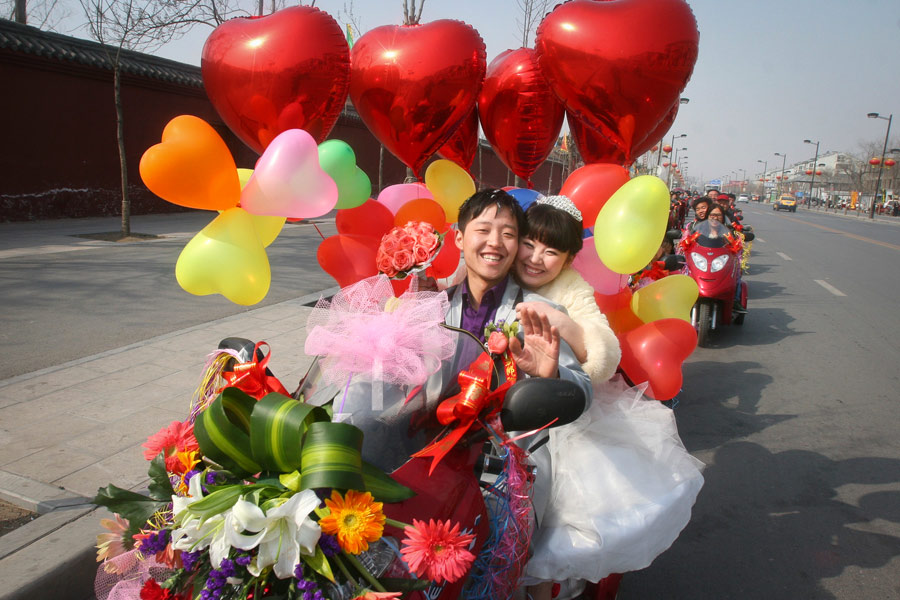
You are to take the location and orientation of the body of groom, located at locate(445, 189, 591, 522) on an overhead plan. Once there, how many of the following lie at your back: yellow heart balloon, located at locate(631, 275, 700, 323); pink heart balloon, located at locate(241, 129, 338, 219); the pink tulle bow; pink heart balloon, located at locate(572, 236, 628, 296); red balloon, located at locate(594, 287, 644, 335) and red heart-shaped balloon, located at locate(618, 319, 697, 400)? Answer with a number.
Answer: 4

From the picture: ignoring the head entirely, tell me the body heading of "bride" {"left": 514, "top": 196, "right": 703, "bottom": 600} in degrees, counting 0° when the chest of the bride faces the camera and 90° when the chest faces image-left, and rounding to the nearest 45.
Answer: approximately 45°

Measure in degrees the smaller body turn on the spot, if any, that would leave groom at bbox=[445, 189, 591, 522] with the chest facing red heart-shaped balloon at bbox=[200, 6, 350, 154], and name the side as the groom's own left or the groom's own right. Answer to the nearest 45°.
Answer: approximately 45° to the groom's own right

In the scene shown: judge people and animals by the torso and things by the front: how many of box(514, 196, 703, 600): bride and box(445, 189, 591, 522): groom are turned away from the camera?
0

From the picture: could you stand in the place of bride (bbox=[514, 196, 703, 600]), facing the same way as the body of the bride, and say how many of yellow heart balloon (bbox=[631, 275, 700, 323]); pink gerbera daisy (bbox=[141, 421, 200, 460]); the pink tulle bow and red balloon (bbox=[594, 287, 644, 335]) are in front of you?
2

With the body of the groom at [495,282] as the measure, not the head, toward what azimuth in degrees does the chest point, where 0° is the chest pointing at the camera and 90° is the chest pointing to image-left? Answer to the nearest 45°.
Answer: approximately 45°
